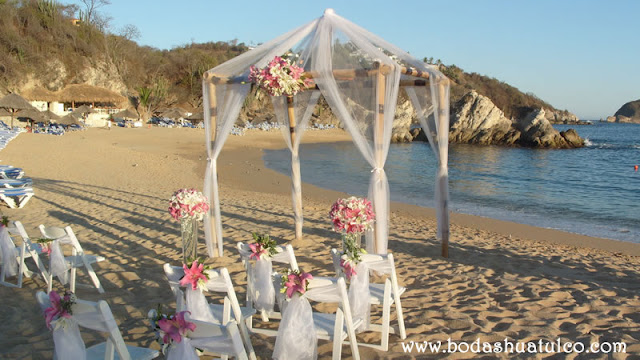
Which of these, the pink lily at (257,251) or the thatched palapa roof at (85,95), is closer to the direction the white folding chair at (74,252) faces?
the thatched palapa roof

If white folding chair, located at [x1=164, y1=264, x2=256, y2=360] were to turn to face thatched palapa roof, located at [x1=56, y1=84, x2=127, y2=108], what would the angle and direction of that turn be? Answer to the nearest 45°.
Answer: approximately 45° to its left

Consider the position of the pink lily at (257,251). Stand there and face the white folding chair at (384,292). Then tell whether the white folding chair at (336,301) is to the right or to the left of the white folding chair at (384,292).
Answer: right

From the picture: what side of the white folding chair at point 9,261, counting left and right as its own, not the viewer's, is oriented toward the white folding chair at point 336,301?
right

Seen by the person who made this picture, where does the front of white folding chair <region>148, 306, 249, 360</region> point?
facing away from the viewer and to the right of the viewer

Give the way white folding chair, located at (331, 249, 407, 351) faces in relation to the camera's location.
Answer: facing away from the viewer and to the right of the viewer

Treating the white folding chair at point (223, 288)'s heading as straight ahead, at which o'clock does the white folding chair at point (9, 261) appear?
the white folding chair at point (9, 261) is roughly at 9 o'clock from the white folding chair at point (223, 288).

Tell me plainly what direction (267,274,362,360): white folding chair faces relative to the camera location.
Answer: facing away from the viewer and to the right of the viewer

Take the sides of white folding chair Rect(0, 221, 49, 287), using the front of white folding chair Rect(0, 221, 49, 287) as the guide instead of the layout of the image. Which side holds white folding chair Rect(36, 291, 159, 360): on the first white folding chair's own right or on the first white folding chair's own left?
on the first white folding chair's own right

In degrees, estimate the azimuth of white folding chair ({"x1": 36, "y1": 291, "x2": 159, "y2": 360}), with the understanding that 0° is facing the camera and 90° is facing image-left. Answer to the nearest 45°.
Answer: approximately 225°

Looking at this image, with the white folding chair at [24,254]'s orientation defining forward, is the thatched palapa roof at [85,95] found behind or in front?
in front
